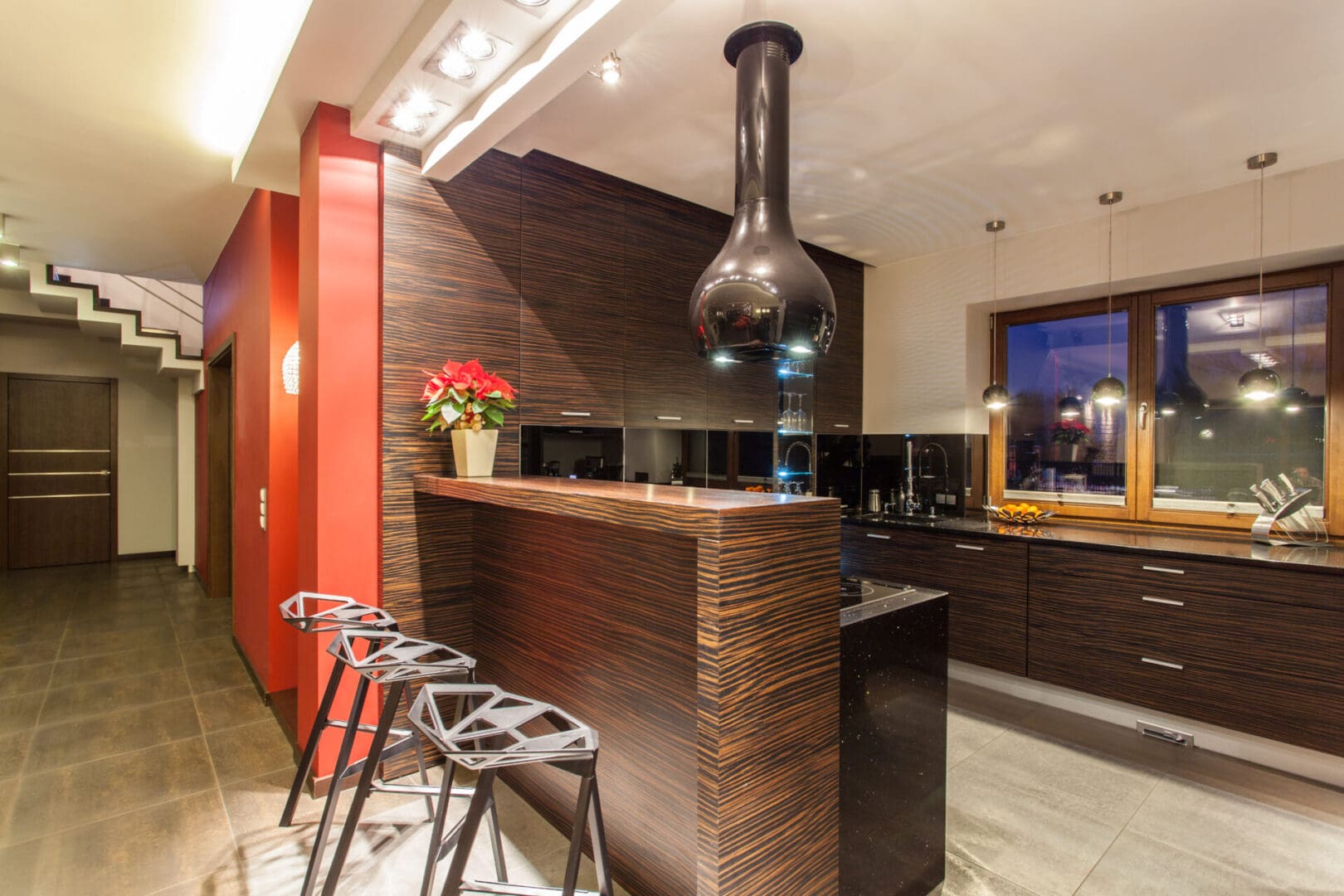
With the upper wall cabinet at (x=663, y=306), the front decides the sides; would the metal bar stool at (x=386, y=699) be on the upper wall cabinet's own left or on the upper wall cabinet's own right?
on the upper wall cabinet's own right

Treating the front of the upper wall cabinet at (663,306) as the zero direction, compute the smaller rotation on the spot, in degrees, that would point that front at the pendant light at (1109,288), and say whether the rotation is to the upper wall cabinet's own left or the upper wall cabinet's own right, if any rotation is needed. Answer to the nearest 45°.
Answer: approximately 45° to the upper wall cabinet's own left

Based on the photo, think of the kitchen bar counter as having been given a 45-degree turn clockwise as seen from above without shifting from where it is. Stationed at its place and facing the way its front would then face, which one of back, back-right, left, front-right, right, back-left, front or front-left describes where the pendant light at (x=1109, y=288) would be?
back-right

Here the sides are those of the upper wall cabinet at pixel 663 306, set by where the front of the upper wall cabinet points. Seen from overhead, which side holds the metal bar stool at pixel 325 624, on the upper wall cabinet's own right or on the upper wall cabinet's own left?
on the upper wall cabinet's own right

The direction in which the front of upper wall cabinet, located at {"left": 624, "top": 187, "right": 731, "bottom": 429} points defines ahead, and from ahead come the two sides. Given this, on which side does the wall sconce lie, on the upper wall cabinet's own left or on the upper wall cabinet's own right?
on the upper wall cabinet's own right

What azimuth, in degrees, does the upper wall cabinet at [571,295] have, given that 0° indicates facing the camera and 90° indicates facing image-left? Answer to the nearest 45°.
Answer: approximately 315°

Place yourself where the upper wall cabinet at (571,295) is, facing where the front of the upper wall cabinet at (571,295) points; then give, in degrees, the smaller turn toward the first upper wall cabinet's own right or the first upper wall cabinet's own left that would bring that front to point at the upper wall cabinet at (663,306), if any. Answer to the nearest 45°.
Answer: approximately 90° to the first upper wall cabinet's own left

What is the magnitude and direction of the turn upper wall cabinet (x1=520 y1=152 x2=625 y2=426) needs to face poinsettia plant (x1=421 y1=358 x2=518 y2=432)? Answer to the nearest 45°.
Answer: approximately 90° to its right

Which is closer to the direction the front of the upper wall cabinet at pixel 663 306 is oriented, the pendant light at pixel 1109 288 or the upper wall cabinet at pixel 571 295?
the pendant light

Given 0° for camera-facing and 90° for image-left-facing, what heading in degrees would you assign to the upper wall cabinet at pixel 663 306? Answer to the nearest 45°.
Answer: approximately 315°
